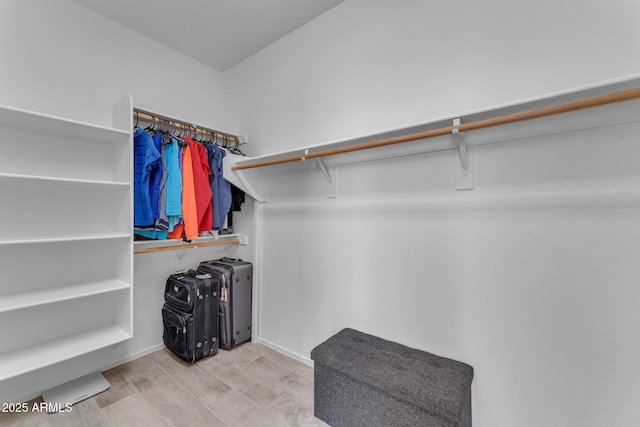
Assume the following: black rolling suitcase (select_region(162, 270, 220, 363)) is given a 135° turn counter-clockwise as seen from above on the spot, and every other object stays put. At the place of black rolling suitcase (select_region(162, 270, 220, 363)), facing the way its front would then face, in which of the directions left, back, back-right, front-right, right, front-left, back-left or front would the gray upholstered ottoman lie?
front-right

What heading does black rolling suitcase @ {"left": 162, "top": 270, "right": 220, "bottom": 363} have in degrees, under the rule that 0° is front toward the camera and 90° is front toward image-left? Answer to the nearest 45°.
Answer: approximately 45°

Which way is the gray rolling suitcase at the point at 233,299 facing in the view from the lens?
facing the viewer and to the left of the viewer

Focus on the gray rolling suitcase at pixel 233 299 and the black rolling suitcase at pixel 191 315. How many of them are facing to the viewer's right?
0
